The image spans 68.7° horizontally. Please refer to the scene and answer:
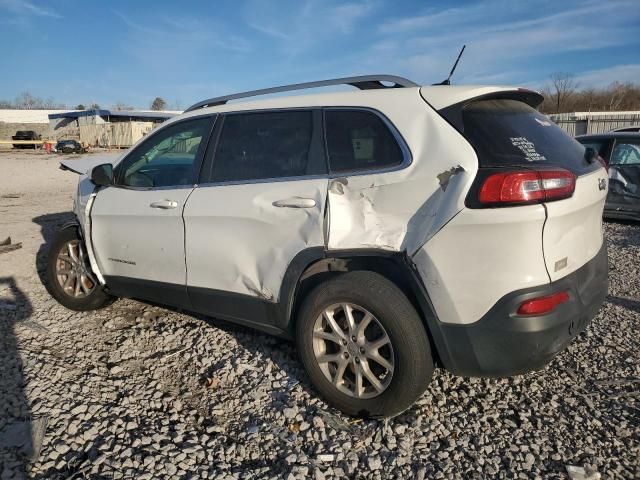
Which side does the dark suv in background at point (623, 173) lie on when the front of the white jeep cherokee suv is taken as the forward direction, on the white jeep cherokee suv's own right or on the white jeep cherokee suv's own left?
on the white jeep cherokee suv's own right

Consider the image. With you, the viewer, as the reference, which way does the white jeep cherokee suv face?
facing away from the viewer and to the left of the viewer

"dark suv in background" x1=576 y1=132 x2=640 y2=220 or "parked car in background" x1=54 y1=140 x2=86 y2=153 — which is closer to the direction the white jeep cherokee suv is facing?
the parked car in background

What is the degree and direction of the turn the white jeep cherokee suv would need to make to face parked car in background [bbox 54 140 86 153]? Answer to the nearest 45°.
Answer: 0° — it already faces it
